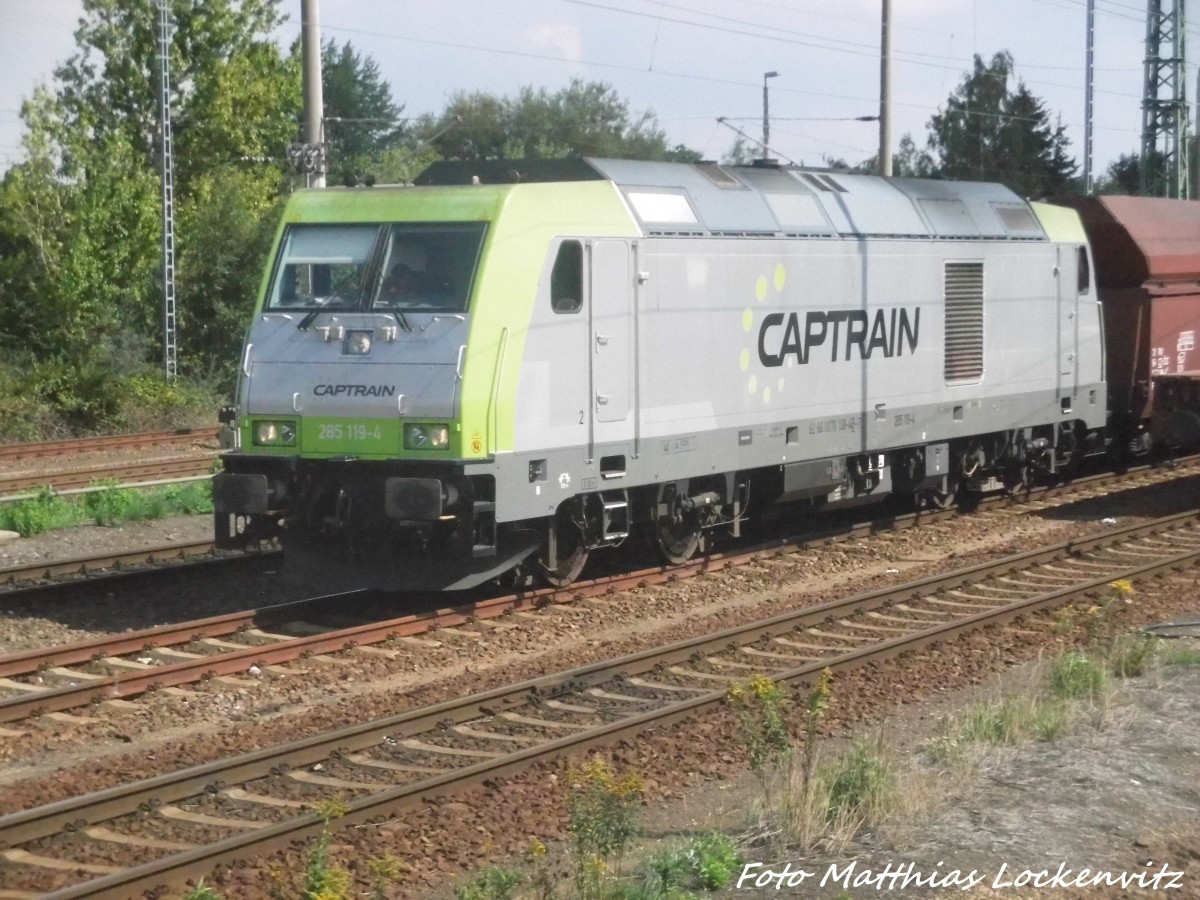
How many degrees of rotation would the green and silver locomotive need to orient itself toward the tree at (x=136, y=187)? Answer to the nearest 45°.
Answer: approximately 90° to its right

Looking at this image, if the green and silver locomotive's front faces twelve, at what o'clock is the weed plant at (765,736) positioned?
The weed plant is roughly at 10 o'clock from the green and silver locomotive.

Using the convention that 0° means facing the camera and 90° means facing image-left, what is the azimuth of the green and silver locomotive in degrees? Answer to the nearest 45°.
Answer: approximately 45°

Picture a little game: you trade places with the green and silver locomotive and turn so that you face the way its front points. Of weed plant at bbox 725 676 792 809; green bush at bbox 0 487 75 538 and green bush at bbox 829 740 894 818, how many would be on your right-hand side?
1

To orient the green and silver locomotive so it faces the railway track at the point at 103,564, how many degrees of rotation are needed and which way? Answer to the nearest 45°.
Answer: approximately 45° to its right

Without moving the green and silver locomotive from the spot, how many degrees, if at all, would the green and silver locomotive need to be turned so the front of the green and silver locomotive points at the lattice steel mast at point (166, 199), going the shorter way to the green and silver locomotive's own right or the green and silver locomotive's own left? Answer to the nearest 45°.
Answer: approximately 90° to the green and silver locomotive's own right
